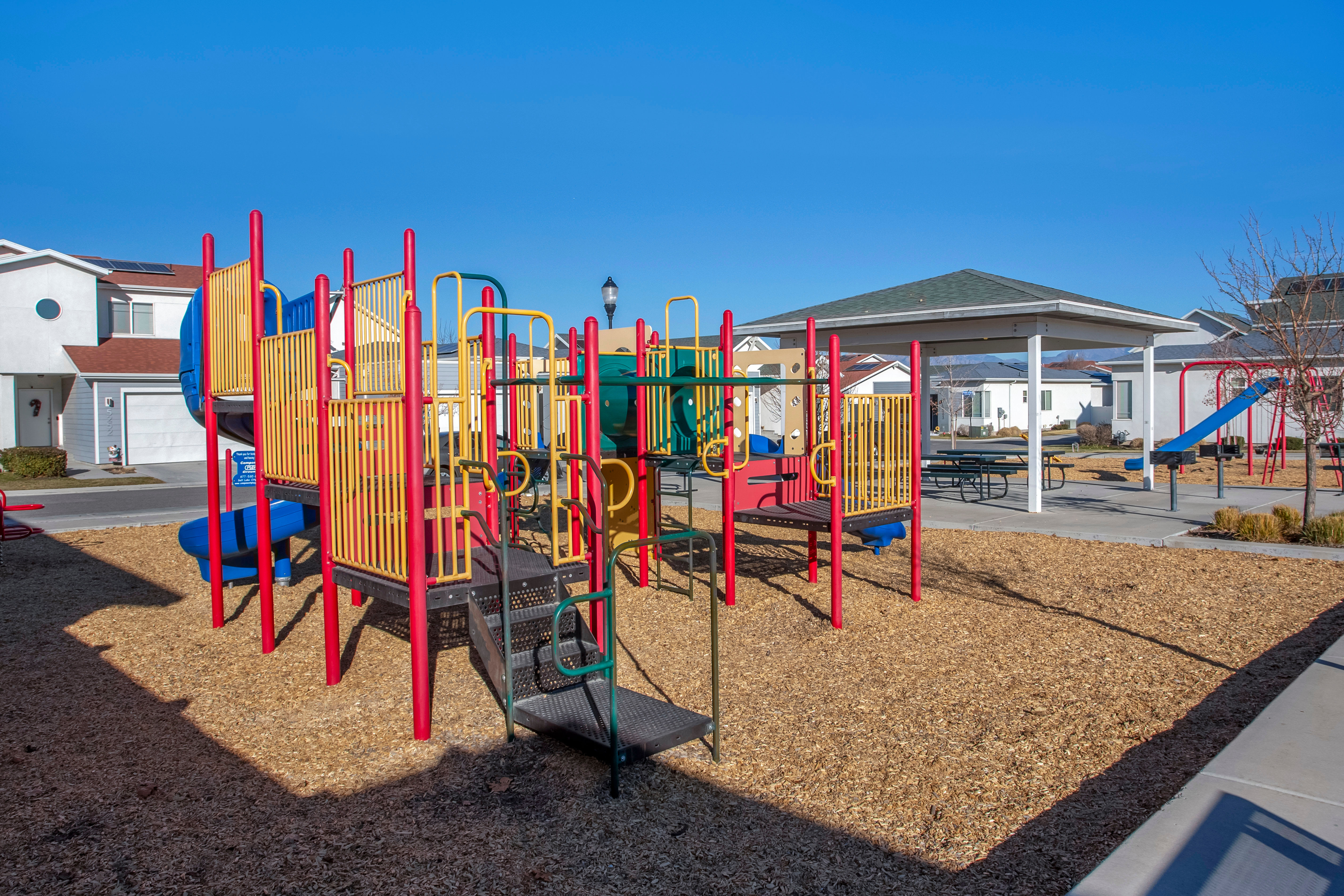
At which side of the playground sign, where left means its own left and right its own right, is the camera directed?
front

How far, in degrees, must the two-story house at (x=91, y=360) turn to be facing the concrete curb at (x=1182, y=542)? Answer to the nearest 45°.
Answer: approximately 45° to its left

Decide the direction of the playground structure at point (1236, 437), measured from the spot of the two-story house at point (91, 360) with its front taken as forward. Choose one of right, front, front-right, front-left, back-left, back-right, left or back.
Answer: front-left

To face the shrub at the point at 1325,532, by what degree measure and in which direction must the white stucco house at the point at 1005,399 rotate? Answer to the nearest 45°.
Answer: approximately 45° to its left

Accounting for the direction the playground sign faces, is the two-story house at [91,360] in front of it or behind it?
behind

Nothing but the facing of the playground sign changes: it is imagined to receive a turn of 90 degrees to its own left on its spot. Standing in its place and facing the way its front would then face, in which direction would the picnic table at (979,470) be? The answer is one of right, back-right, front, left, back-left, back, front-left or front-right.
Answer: front

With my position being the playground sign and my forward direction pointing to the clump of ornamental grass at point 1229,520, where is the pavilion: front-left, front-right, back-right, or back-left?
front-left

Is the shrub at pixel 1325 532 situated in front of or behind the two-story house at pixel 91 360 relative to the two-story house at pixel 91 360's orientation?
in front

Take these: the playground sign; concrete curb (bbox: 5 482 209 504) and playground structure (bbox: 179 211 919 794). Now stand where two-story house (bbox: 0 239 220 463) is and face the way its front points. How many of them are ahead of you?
3

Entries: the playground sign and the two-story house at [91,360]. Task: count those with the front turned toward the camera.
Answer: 2

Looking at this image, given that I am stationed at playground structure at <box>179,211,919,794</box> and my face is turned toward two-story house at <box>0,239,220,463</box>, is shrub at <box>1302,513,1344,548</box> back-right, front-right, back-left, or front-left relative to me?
back-right

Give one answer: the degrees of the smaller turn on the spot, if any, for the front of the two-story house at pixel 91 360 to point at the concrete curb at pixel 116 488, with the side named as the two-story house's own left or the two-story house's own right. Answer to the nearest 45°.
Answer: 0° — it already faces it

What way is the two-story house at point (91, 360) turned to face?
toward the camera

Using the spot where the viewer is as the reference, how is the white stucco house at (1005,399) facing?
facing the viewer and to the left of the viewer

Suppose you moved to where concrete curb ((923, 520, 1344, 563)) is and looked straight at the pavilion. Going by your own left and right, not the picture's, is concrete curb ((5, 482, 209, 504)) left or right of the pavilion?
left

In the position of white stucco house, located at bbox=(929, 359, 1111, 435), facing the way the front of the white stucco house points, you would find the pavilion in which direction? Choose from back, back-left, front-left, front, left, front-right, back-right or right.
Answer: front-left

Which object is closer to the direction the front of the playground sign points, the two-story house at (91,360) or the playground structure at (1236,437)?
the playground structure
